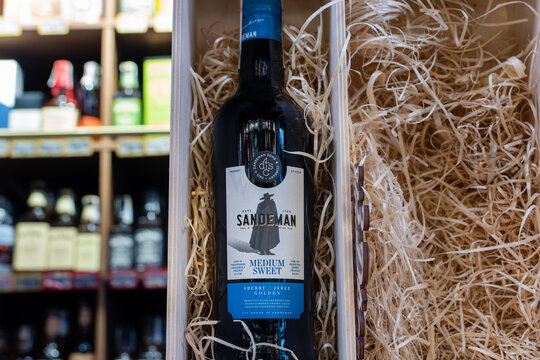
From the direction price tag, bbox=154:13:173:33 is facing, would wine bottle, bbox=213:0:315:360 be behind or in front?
in front

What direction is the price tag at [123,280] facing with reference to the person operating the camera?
facing the viewer

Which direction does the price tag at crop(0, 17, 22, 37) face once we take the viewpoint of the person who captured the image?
facing the viewer

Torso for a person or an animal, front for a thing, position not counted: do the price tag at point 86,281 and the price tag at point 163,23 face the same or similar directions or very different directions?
same or similar directions

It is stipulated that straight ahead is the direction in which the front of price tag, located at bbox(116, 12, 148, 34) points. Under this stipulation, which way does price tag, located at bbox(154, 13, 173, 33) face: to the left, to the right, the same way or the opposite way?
the same way

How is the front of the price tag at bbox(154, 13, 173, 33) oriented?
toward the camera

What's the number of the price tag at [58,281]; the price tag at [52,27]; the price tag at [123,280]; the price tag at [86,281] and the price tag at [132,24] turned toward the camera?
5

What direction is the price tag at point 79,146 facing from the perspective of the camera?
toward the camera

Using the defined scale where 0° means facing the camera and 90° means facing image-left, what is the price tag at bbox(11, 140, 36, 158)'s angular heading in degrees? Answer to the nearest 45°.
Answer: approximately 0°

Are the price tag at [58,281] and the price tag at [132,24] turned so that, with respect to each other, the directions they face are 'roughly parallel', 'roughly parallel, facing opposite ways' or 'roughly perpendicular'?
roughly parallel

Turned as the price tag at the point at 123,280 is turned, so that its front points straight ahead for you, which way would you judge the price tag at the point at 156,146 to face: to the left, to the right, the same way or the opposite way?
the same way

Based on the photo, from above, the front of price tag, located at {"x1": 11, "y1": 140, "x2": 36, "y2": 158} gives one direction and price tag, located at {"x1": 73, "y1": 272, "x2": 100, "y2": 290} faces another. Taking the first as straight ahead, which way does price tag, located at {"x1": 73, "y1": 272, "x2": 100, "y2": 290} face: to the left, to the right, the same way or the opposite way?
the same way

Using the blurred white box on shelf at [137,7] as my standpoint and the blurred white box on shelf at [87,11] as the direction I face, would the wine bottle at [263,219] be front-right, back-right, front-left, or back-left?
back-left
